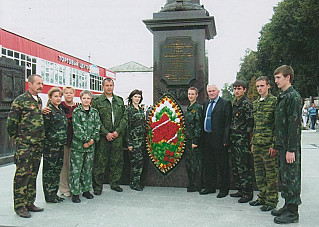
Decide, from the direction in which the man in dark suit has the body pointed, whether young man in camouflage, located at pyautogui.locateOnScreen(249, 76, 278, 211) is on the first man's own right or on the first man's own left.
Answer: on the first man's own left

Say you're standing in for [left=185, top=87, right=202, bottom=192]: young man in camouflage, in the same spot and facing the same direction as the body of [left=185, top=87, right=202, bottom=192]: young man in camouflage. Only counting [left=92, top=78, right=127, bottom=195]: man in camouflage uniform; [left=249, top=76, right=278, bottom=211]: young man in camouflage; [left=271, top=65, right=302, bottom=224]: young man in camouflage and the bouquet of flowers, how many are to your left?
2

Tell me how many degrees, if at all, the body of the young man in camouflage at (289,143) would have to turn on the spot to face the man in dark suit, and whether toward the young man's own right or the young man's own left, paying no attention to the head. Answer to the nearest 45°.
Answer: approximately 45° to the young man's own right

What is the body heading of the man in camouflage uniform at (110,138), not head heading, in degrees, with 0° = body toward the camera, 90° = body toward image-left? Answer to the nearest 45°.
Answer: approximately 0°

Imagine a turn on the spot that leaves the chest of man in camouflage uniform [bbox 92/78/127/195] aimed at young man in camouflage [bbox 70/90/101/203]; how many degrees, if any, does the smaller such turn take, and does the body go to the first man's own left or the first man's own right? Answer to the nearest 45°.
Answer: approximately 45° to the first man's own right

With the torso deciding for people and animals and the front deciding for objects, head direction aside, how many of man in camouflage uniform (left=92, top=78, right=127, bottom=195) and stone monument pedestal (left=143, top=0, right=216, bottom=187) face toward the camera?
2

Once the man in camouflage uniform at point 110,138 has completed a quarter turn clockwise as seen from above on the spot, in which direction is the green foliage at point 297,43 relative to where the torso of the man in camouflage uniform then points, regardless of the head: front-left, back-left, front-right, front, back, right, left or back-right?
back-right

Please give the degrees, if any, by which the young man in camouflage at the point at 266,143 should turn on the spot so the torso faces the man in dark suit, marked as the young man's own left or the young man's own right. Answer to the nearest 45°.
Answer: approximately 90° to the young man's own right
